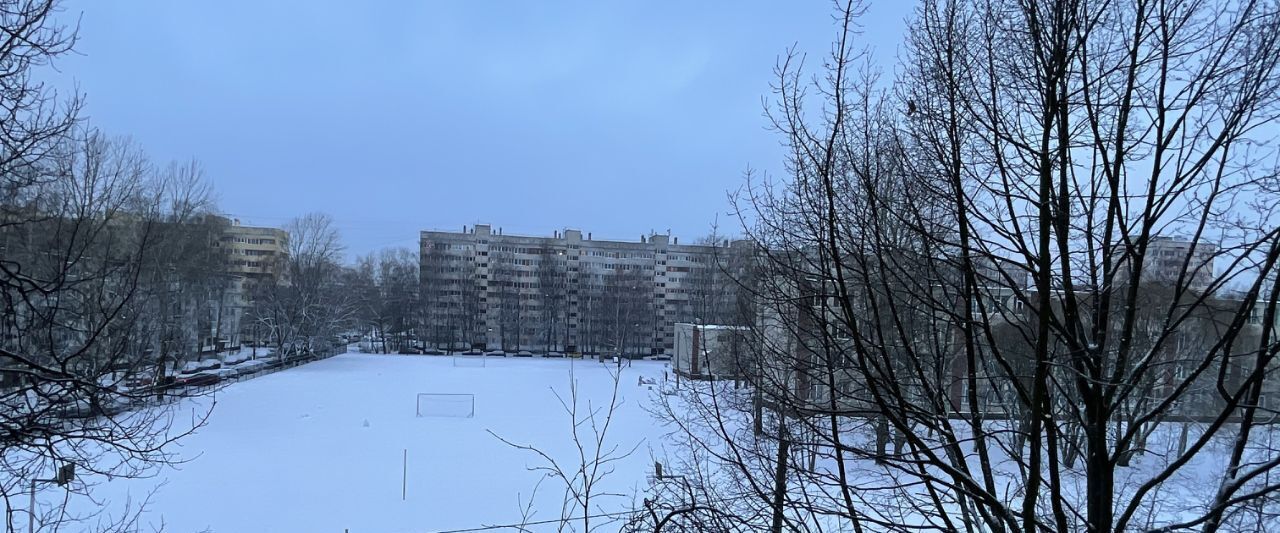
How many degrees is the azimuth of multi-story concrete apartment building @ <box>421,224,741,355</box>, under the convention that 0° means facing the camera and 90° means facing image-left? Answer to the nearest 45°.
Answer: approximately 0°

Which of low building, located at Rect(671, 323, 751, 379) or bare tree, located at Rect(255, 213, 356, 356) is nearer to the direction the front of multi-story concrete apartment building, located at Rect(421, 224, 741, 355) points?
the low building

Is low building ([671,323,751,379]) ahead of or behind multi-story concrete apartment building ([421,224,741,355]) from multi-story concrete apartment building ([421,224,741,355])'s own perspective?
ahead

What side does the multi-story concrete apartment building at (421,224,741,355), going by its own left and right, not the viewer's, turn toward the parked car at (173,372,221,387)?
front

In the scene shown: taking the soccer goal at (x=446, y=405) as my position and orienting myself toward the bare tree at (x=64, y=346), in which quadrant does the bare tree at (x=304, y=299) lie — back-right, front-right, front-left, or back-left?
back-right

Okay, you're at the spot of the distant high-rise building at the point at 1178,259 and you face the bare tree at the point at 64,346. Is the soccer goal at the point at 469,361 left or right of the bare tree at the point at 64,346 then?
right

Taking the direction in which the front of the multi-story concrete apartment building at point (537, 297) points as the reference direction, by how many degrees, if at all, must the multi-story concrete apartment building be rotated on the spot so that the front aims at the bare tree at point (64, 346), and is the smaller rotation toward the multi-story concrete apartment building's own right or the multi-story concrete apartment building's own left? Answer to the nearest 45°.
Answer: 0° — it already faces it

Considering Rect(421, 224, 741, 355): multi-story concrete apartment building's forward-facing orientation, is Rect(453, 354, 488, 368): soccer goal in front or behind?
in front

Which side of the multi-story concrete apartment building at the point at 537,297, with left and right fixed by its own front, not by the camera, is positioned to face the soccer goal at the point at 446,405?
front
